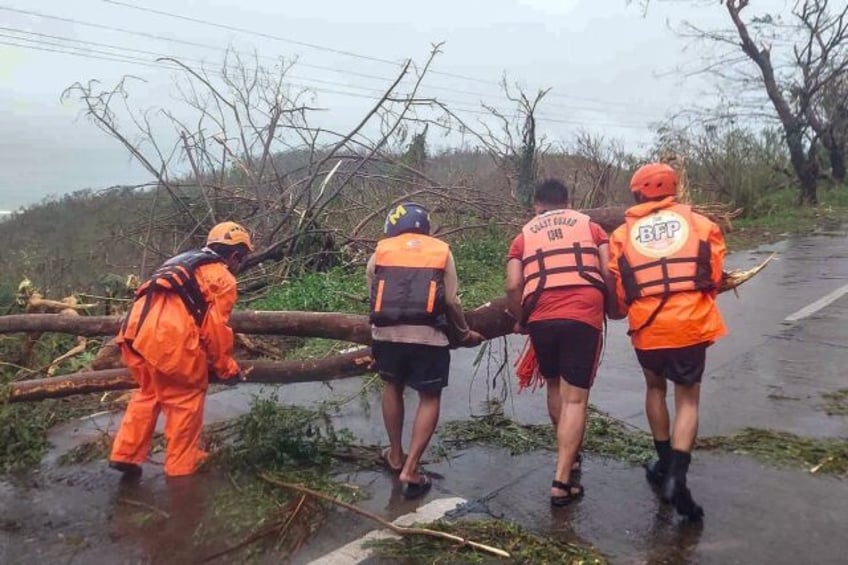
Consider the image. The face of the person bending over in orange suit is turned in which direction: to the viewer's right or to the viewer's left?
to the viewer's right

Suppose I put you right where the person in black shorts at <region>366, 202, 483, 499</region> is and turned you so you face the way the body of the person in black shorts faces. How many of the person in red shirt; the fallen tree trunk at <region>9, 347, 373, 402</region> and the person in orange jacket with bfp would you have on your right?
2

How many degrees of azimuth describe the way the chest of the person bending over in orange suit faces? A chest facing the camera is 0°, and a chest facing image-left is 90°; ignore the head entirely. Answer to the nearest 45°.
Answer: approximately 225°

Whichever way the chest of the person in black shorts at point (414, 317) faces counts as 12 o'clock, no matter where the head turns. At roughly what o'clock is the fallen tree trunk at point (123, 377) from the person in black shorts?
The fallen tree trunk is roughly at 10 o'clock from the person in black shorts.

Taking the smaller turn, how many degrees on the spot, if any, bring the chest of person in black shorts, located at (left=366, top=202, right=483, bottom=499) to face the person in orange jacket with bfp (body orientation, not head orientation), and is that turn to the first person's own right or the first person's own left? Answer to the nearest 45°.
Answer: approximately 90° to the first person's own right

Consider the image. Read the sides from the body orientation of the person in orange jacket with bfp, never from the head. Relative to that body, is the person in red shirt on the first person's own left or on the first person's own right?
on the first person's own left

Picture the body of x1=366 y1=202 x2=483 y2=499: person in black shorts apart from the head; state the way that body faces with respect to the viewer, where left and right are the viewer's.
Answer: facing away from the viewer

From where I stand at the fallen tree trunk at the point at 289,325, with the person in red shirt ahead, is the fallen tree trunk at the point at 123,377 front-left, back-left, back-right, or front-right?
back-right

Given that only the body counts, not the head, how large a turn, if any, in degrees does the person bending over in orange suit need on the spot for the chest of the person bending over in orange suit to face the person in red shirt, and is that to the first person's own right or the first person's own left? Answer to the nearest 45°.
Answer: approximately 90° to the first person's own right

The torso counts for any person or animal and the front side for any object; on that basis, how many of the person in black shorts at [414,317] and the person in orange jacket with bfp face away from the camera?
2

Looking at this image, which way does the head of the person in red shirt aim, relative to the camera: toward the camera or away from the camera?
away from the camera

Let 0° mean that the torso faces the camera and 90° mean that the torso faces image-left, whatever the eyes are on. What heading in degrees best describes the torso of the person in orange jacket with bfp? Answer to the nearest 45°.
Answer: approximately 180°
